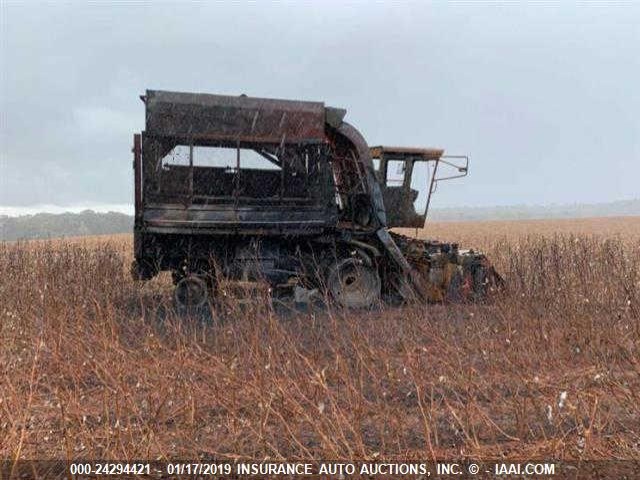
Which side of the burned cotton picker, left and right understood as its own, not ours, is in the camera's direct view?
right
